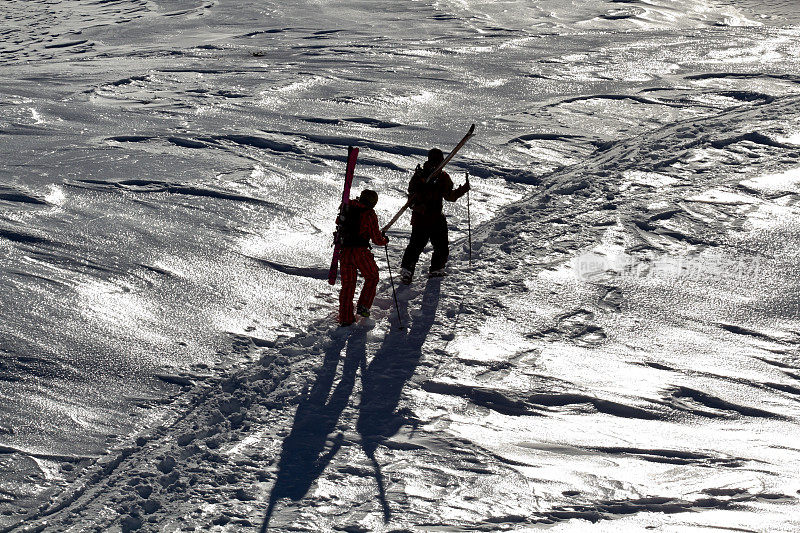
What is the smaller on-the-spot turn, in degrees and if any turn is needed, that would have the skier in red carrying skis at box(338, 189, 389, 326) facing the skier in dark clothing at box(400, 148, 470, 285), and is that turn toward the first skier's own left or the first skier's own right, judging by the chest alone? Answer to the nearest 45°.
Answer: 0° — they already face them

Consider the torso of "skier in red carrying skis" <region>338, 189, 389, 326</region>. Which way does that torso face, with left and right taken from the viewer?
facing away from the viewer and to the right of the viewer
